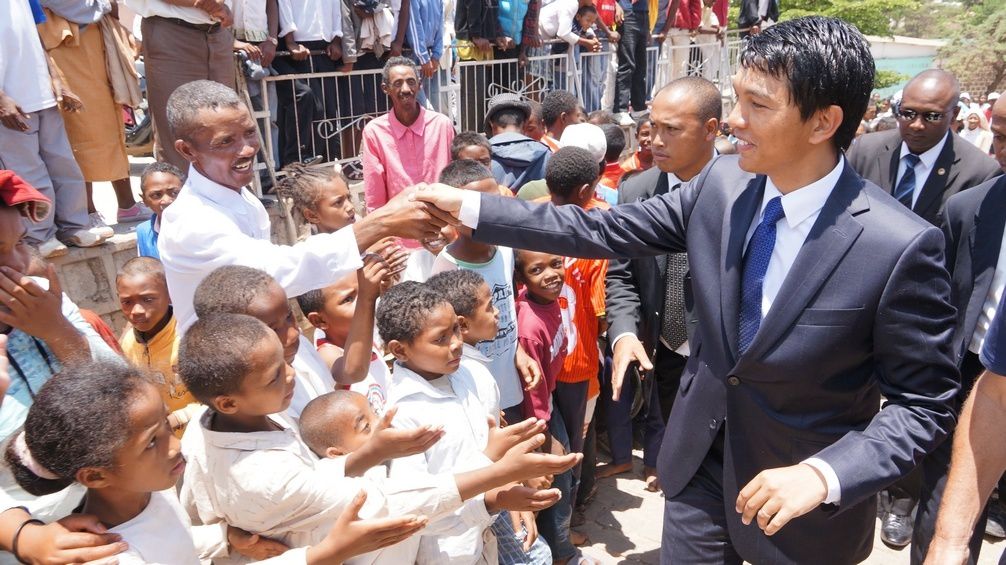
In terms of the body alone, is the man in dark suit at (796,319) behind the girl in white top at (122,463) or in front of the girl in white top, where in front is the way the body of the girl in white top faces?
in front

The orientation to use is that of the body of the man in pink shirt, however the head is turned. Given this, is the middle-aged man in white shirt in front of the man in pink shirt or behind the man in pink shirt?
in front

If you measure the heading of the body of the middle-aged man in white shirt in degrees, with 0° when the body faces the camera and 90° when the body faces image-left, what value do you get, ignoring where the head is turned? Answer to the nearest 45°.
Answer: approximately 315°

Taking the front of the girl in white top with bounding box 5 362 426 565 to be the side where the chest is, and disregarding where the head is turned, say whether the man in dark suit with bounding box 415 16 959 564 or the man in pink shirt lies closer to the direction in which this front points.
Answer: the man in dark suit

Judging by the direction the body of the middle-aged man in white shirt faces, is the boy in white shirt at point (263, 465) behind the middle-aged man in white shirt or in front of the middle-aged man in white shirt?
in front

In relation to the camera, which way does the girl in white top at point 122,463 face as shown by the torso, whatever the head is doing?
to the viewer's right

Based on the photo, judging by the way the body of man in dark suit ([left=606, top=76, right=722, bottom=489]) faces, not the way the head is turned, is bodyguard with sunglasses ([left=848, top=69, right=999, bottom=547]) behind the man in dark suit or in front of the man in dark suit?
behind

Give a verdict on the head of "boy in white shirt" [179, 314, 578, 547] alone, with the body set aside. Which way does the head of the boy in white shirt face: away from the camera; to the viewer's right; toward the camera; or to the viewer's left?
to the viewer's right
